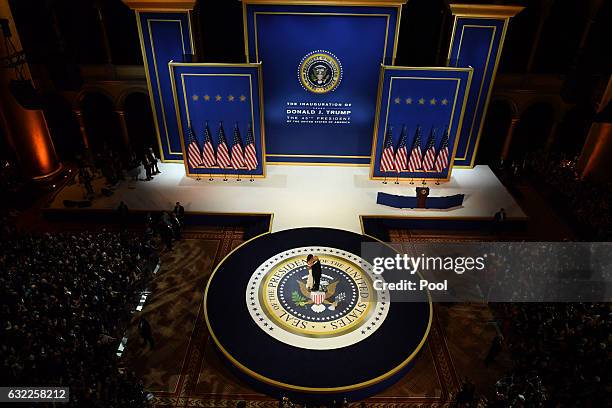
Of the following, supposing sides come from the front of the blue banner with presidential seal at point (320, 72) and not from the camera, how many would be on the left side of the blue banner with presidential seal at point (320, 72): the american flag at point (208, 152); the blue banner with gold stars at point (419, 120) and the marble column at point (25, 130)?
1

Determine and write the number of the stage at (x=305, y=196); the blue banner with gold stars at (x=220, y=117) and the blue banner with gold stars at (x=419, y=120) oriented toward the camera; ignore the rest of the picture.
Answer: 3

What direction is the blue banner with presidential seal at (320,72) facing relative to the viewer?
toward the camera

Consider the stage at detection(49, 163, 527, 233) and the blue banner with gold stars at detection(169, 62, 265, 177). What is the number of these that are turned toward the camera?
2

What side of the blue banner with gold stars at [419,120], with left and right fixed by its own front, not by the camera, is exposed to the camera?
front

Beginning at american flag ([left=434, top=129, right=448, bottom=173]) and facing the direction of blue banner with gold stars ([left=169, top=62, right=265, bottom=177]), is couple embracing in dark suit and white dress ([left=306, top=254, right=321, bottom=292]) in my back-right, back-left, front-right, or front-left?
front-left

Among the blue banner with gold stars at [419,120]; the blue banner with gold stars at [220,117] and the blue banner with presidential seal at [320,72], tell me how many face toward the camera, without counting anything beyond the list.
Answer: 3

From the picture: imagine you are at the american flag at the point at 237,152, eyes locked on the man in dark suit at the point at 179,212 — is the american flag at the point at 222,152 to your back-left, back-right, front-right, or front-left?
front-right

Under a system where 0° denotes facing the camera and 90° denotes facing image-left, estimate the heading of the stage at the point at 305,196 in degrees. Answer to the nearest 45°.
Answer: approximately 0°

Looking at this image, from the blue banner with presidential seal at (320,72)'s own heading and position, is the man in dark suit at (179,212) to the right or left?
on its right

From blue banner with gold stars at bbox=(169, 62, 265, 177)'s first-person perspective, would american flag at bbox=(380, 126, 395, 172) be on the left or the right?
on its left
